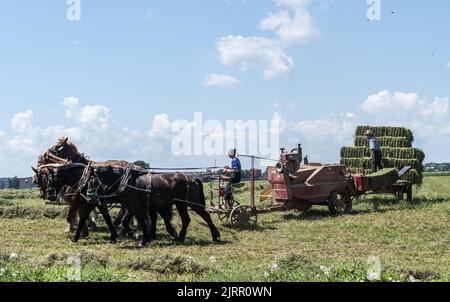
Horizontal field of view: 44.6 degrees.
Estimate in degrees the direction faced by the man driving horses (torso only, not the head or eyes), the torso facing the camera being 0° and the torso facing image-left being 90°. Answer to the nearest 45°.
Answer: approximately 90°

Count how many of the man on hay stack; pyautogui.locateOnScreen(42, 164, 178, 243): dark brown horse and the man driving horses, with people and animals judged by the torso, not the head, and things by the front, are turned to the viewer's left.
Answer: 3

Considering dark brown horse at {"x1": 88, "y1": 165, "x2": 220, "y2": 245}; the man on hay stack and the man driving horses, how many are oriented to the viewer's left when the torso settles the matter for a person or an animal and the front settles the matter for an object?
3

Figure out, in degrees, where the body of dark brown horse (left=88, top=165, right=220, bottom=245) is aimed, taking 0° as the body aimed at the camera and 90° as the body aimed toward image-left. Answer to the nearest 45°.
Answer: approximately 90°

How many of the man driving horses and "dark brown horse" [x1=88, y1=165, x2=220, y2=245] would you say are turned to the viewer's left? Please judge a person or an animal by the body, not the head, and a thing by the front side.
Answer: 2

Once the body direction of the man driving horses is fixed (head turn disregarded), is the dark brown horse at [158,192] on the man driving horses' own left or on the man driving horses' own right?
on the man driving horses' own left

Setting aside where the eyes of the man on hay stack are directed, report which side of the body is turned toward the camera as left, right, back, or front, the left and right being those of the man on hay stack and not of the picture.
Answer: left

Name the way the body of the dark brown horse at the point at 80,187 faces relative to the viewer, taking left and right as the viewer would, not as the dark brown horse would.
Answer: facing to the left of the viewer
